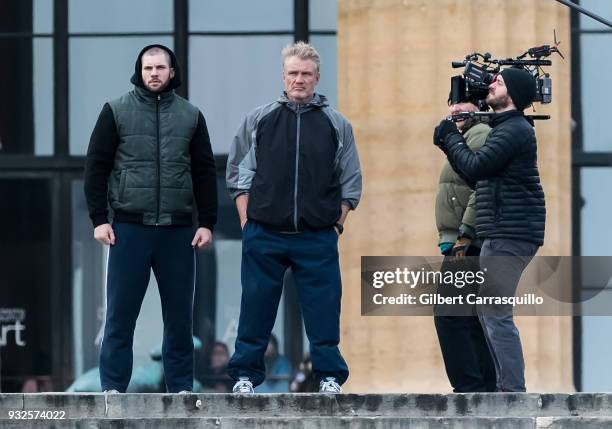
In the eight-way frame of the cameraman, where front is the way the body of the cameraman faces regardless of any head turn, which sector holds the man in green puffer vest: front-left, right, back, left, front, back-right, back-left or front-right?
front

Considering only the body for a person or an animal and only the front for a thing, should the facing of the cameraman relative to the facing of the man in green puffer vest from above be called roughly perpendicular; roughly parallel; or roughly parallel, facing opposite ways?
roughly perpendicular

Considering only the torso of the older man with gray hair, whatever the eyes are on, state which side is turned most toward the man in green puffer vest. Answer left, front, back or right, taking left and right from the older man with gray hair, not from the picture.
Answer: right

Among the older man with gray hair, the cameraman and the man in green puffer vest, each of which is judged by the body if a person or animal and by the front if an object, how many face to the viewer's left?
1

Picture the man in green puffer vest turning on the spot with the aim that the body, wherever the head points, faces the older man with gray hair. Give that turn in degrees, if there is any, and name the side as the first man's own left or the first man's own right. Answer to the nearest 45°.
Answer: approximately 90° to the first man's own left

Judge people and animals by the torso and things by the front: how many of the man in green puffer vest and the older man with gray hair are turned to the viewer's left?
0

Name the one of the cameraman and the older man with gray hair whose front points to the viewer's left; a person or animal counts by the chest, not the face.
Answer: the cameraman

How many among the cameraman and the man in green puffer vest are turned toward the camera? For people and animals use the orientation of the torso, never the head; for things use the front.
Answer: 1

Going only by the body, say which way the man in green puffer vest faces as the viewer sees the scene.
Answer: toward the camera

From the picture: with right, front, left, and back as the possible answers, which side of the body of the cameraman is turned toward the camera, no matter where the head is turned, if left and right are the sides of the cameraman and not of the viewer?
left

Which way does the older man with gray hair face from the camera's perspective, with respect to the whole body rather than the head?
toward the camera
